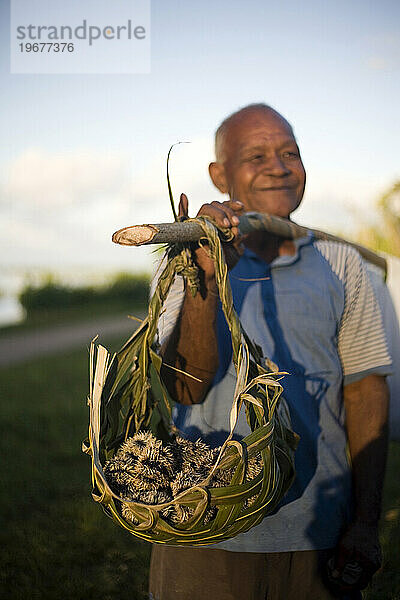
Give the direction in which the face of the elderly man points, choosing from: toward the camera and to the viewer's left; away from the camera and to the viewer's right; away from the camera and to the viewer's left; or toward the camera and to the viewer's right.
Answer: toward the camera and to the viewer's right

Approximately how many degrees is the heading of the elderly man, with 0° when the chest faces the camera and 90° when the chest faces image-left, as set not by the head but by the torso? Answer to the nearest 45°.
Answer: approximately 0°

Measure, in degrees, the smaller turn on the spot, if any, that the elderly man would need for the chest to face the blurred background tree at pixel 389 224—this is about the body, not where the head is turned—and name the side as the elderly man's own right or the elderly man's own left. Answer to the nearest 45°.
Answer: approximately 180°
